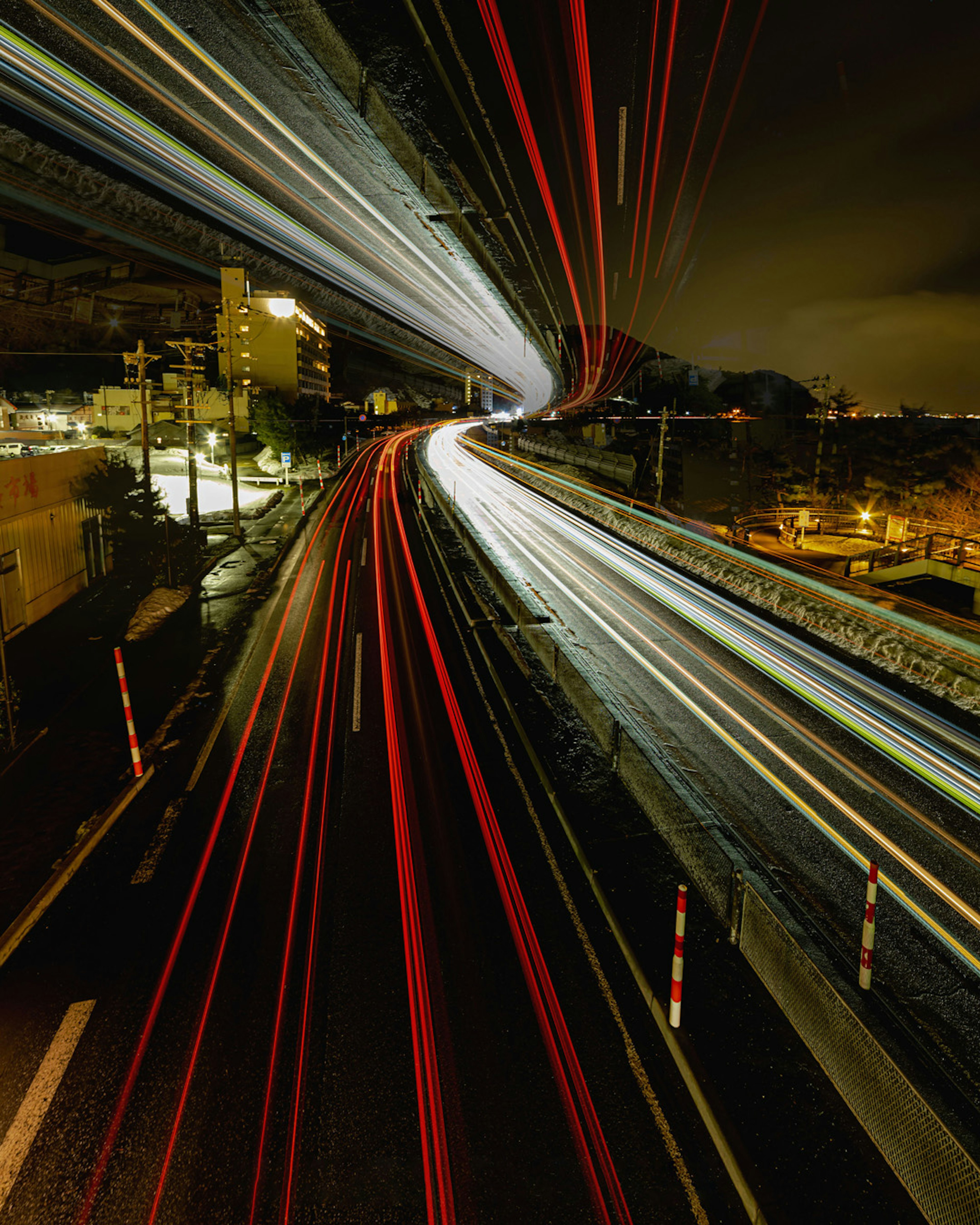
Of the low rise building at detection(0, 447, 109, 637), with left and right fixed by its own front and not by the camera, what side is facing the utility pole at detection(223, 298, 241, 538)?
left

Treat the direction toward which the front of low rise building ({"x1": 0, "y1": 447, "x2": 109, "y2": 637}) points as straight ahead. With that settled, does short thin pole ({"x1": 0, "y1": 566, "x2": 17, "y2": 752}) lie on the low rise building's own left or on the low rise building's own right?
on the low rise building's own right

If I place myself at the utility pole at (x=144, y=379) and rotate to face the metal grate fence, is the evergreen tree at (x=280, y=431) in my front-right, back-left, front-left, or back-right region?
back-left

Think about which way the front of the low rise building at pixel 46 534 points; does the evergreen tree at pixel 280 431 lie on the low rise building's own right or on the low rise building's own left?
on the low rise building's own left

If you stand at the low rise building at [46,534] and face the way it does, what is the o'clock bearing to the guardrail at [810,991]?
The guardrail is roughly at 1 o'clock from the low rise building.

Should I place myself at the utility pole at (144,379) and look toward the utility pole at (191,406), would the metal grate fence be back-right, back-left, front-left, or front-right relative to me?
front-right

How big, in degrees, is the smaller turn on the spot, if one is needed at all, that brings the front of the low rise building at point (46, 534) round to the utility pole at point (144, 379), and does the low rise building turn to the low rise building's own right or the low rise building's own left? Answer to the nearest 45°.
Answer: approximately 90° to the low rise building's own left

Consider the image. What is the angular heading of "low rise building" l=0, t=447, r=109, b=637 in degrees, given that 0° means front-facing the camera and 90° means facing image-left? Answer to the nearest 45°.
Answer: approximately 315°

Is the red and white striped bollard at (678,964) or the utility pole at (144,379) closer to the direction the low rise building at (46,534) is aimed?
the red and white striped bollard
